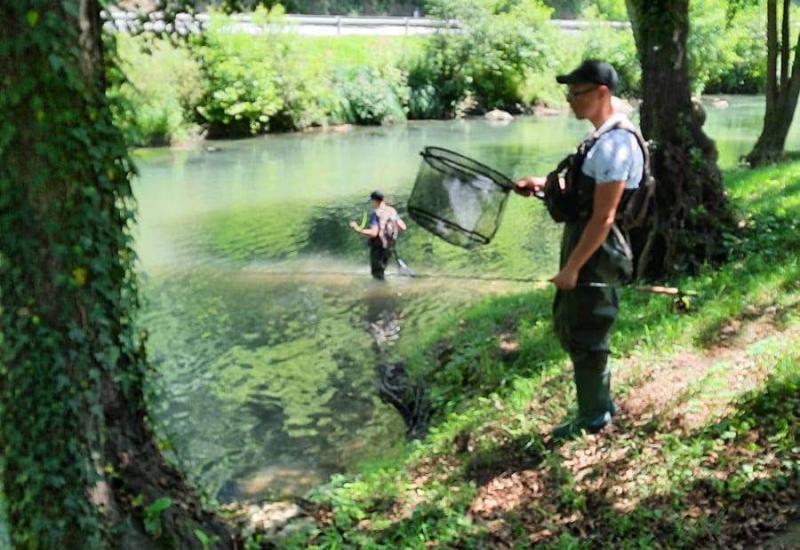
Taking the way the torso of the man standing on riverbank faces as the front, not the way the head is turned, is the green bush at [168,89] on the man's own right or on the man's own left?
on the man's own right

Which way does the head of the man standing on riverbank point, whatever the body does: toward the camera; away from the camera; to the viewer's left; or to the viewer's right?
to the viewer's left

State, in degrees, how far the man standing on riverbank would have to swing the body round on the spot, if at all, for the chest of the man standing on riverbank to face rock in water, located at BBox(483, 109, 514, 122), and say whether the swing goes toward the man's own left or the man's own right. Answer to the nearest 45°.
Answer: approximately 90° to the man's own right

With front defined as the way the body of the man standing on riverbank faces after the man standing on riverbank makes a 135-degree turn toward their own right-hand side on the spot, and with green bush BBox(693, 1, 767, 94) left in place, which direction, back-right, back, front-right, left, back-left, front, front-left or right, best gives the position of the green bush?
front-left

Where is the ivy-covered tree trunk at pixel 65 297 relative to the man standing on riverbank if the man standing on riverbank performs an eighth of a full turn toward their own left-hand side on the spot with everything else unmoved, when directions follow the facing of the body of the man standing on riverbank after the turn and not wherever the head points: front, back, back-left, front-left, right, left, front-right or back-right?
front

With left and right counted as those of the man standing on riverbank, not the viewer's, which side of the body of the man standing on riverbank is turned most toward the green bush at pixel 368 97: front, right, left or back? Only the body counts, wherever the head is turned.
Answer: right

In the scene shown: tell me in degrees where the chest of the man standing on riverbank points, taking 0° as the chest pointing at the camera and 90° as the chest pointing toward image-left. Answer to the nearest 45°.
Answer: approximately 90°

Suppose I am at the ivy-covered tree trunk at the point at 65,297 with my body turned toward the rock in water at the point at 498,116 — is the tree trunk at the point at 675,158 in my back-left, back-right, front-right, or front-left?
front-right

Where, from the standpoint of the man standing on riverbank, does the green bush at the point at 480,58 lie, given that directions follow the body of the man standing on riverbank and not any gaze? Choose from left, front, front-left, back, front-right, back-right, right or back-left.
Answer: right

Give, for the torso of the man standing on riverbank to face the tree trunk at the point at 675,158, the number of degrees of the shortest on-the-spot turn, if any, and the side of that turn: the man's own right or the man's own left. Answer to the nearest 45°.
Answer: approximately 90° to the man's own right

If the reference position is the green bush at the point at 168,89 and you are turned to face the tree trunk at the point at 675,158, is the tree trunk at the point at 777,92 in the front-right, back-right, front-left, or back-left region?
front-left
